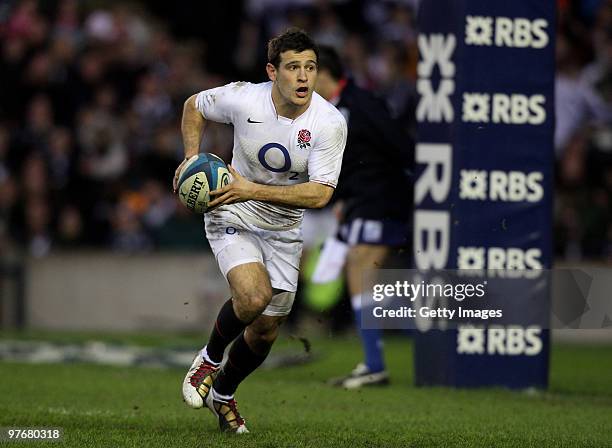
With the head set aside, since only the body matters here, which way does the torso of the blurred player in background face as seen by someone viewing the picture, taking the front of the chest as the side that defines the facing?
to the viewer's left

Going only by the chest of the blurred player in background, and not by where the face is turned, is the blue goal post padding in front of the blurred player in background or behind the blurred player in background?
behind

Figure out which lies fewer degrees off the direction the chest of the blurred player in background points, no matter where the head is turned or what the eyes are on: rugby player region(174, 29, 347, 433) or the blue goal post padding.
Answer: the rugby player

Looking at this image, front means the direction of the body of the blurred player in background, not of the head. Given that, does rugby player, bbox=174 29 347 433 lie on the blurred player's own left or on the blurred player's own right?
on the blurred player's own left

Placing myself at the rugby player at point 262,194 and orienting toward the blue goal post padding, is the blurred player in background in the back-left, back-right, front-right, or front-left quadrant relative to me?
front-left
